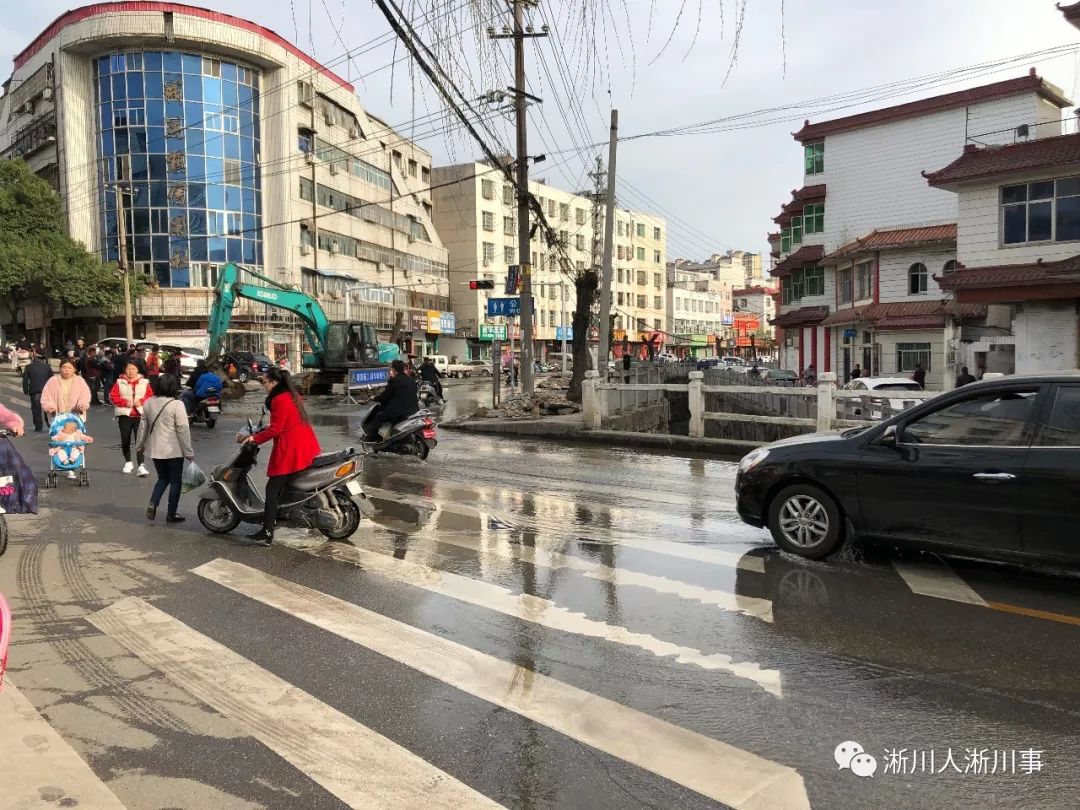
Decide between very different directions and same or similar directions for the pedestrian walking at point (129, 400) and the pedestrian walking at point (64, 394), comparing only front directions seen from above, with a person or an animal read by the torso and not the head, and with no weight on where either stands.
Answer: same or similar directions

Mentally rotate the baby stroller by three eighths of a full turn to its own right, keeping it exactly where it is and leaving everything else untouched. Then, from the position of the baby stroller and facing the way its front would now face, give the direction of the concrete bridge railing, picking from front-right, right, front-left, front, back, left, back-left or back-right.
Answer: back-right

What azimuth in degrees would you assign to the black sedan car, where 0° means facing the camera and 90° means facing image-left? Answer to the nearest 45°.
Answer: approximately 90°

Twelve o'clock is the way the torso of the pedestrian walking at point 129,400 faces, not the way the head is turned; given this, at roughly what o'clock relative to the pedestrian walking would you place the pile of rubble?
The pile of rubble is roughly at 8 o'clock from the pedestrian walking.

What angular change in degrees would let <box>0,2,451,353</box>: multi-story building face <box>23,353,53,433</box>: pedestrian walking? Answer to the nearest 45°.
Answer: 0° — it already faces them

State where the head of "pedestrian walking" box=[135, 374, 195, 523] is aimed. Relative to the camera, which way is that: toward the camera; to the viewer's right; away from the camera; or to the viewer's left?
away from the camera

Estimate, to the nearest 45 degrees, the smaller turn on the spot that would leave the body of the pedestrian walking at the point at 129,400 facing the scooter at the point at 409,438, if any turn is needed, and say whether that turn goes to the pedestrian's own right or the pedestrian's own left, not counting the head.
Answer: approximately 90° to the pedestrian's own left

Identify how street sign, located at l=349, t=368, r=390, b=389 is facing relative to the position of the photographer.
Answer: facing the viewer

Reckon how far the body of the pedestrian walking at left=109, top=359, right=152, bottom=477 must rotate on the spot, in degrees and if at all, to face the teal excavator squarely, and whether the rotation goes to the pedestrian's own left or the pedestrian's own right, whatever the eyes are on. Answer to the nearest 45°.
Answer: approximately 180°

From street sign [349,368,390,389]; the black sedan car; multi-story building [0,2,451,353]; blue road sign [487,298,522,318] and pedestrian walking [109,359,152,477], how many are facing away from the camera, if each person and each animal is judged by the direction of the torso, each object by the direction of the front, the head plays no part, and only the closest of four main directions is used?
0

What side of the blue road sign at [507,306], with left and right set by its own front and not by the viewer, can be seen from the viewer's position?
front
